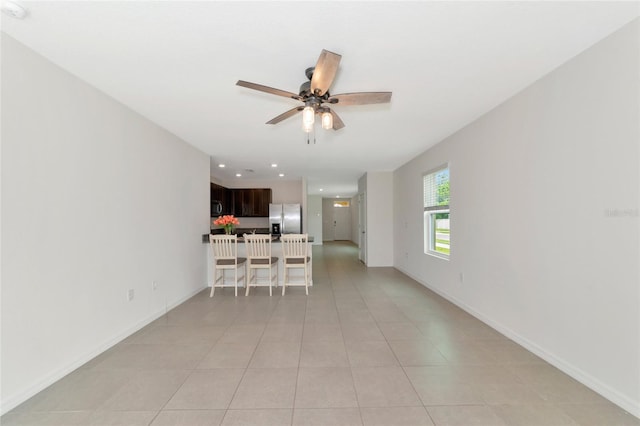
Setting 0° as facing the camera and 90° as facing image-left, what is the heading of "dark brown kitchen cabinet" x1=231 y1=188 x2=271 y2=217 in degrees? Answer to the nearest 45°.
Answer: approximately 0°

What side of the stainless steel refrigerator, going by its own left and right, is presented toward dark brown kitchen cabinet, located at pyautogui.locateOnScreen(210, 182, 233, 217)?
right

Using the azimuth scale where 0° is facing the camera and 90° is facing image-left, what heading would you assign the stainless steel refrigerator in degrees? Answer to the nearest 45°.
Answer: approximately 0°

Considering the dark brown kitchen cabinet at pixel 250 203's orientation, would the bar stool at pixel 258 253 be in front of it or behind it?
in front

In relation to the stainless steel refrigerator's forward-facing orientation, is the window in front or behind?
in front

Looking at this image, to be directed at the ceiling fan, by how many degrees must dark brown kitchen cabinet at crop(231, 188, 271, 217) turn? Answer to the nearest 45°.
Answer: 0° — it already faces it

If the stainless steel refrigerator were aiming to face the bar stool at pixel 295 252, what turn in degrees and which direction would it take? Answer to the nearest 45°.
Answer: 0° — it already faces it

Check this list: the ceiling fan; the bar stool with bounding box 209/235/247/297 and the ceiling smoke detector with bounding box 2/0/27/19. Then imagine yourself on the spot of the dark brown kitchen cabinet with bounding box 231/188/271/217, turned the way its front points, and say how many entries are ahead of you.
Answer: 3

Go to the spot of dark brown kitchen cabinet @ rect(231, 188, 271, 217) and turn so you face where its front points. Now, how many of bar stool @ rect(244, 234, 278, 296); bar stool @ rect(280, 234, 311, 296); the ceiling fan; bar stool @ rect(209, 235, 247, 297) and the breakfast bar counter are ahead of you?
5

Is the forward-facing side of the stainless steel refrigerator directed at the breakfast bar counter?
yes

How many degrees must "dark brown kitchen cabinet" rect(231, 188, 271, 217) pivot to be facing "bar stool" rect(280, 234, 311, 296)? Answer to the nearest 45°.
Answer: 0° — it already faces it

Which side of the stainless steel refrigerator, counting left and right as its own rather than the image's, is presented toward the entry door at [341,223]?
back

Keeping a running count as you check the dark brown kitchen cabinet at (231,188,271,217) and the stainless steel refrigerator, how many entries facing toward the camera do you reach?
2
